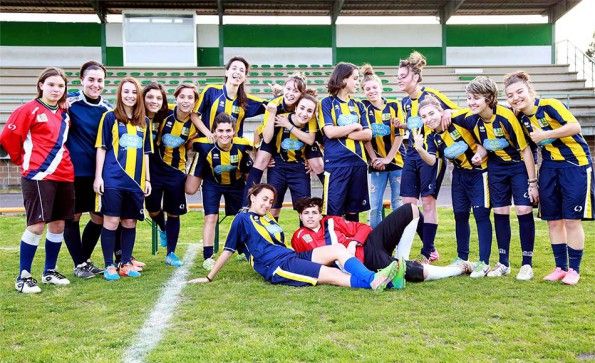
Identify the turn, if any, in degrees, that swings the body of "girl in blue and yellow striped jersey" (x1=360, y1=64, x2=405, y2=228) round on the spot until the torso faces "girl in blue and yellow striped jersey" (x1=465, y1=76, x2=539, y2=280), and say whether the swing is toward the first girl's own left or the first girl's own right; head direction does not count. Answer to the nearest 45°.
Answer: approximately 45° to the first girl's own left

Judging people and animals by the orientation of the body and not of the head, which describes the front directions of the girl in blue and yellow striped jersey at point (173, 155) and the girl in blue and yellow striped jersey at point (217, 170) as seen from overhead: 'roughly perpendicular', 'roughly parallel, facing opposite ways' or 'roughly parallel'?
roughly parallel

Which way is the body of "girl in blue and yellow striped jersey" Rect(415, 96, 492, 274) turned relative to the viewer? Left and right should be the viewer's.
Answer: facing the viewer and to the left of the viewer

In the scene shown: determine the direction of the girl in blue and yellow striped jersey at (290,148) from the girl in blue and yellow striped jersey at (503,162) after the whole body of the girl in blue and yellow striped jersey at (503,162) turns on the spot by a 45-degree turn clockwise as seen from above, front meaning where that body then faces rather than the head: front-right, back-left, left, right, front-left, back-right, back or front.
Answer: front

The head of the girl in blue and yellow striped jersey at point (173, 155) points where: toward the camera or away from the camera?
toward the camera

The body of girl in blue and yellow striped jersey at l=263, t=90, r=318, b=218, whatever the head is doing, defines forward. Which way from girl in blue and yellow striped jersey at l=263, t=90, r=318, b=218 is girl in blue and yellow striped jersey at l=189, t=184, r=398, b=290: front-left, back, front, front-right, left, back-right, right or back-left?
front

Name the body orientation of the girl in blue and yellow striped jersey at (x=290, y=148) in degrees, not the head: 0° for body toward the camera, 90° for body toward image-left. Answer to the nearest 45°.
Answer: approximately 0°

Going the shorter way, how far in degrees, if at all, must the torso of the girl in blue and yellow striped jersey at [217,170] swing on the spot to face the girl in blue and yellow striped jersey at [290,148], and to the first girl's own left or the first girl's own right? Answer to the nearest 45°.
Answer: approximately 90° to the first girl's own left

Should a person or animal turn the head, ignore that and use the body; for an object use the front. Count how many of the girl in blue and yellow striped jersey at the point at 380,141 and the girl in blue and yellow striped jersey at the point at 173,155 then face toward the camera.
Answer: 2

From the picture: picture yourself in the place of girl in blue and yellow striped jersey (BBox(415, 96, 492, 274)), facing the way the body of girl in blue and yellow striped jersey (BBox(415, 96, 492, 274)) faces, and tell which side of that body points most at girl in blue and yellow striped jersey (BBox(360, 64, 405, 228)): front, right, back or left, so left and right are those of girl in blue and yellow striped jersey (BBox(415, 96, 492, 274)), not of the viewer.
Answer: right

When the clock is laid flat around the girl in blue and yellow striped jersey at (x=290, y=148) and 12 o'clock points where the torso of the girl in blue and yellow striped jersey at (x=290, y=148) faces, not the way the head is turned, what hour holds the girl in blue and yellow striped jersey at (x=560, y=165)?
the girl in blue and yellow striped jersey at (x=560, y=165) is roughly at 10 o'clock from the girl in blue and yellow striped jersey at (x=290, y=148).

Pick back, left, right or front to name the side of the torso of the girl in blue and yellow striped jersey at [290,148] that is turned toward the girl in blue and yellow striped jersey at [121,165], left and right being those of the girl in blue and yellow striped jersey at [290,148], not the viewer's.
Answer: right

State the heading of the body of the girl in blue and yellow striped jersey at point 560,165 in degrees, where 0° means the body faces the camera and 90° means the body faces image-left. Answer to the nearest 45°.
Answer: approximately 45°

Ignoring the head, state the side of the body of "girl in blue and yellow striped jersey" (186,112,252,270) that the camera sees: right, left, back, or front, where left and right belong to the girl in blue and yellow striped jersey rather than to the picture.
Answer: front

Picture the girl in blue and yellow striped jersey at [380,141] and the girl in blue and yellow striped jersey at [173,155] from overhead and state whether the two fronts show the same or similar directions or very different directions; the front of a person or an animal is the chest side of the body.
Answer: same or similar directions

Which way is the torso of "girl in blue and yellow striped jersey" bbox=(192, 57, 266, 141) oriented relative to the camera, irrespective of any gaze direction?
toward the camera
